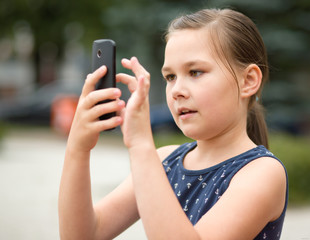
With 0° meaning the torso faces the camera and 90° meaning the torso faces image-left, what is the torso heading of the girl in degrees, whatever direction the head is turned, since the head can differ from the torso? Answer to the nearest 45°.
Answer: approximately 45°
